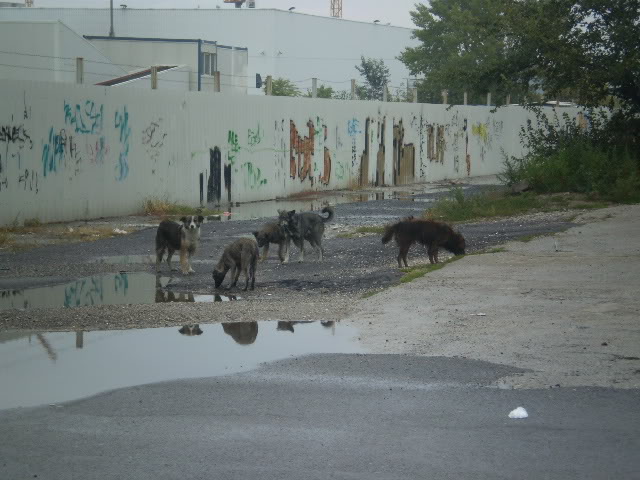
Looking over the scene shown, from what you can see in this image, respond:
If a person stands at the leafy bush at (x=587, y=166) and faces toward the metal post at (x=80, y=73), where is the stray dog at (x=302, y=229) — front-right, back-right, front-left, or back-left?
front-left

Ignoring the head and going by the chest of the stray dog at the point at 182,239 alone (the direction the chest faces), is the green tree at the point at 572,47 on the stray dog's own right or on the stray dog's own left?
on the stray dog's own left

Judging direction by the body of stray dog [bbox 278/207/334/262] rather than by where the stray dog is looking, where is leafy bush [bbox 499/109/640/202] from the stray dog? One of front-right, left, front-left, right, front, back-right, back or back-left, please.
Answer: back

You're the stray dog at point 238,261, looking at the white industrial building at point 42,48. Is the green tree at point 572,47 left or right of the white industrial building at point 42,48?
right

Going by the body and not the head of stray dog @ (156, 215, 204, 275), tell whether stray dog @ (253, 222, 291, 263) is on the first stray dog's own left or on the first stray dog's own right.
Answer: on the first stray dog's own left

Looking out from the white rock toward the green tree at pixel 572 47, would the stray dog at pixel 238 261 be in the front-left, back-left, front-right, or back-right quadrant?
front-left

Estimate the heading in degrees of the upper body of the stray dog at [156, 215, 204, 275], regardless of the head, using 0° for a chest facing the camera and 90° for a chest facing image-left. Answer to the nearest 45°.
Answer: approximately 315°

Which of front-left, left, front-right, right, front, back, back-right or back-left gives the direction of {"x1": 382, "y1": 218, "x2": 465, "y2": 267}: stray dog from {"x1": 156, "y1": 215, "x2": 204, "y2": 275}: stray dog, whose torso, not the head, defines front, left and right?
front-left

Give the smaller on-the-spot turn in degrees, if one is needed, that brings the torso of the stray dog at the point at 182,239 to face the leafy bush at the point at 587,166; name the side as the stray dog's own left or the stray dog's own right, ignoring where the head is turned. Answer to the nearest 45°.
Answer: approximately 90° to the stray dog's own left

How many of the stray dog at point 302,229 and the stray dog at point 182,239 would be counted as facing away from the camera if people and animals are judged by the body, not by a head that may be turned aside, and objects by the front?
0

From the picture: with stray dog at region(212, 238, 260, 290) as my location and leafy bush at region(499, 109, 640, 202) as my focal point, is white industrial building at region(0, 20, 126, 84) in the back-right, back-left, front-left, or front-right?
front-left

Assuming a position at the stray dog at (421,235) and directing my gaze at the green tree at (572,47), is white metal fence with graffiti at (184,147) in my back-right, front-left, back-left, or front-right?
front-left

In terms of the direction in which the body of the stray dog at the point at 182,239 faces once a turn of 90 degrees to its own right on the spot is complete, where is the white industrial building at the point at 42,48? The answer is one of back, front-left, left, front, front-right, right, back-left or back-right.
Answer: back-right

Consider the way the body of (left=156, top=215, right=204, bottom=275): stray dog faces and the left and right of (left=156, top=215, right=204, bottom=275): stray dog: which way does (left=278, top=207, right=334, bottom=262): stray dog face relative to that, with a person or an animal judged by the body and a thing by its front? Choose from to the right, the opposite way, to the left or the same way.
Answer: to the right

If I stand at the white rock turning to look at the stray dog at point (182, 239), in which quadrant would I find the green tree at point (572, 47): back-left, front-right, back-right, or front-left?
front-right
